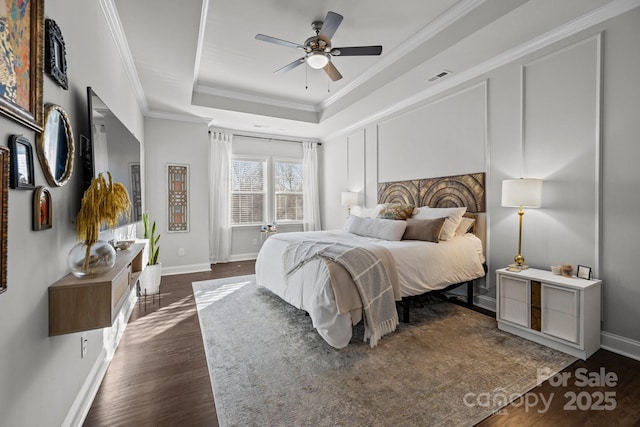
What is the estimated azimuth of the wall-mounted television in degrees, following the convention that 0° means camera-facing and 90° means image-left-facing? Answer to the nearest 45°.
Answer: approximately 270°

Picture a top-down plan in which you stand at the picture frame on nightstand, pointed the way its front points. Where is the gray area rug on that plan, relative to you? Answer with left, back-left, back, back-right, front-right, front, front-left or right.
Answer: front

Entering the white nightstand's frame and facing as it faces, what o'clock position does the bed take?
The bed is roughly at 1 o'clock from the white nightstand.

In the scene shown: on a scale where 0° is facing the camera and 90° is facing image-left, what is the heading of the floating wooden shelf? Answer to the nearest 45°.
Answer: approximately 270°

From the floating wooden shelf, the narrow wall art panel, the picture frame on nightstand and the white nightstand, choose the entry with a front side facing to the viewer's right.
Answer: the floating wooden shelf

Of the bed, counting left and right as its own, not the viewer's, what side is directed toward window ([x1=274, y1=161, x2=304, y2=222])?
right

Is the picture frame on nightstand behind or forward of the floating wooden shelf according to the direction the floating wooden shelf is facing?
forward

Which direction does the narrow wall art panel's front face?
toward the camera

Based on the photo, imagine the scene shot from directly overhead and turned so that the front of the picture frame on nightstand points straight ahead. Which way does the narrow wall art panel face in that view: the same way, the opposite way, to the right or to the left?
to the left

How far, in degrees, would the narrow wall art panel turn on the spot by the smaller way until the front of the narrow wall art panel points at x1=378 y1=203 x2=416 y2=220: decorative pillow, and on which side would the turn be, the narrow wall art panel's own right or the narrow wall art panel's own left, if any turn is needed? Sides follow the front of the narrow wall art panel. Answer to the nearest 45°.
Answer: approximately 45° to the narrow wall art panel's own left

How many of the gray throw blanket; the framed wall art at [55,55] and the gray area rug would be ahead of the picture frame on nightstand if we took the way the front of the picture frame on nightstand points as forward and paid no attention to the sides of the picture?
3

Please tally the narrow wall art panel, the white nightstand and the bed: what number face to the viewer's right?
0

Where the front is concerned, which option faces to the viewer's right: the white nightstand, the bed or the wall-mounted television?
the wall-mounted television

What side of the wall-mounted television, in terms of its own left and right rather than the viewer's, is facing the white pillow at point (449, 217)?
front

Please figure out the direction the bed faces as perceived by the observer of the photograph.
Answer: facing the viewer and to the left of the viewer

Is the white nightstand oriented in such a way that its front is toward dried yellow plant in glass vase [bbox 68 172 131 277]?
yes

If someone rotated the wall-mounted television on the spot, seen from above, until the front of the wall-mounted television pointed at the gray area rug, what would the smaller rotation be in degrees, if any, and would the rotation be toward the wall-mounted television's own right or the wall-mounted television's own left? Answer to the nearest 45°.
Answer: approximately 45° to the wall-mounted television's own right
